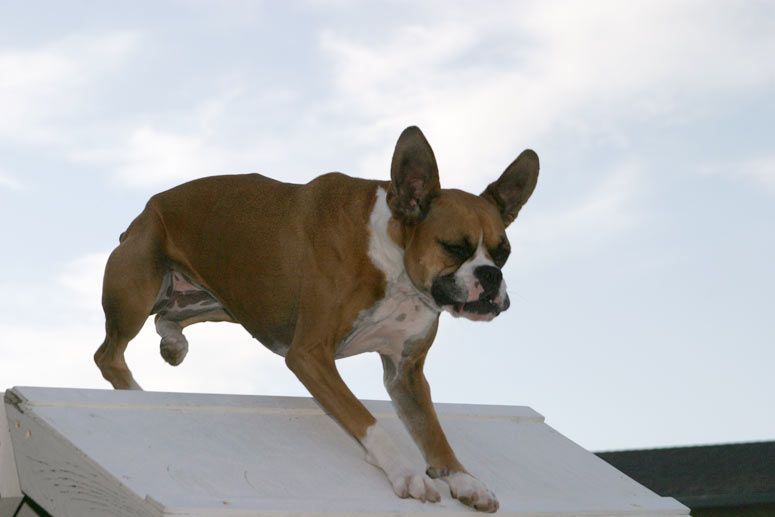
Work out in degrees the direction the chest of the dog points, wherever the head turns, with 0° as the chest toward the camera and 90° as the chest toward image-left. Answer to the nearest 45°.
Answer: approximately 315°
